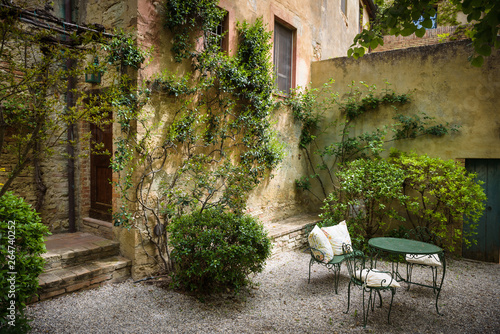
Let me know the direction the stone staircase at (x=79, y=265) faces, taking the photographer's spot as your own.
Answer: facing the viewer and to the right of the viewer

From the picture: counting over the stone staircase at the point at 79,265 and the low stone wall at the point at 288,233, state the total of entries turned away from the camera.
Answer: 0

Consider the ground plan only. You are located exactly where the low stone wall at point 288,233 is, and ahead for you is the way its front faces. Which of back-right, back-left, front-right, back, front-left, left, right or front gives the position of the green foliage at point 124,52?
right

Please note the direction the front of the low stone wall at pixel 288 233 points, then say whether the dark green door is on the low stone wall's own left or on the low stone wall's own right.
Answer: on the low stone wall's own left

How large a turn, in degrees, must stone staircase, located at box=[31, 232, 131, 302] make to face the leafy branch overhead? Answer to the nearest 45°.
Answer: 0° — it already faces it

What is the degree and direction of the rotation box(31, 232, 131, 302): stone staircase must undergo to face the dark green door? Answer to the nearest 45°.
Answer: approximately 45° to its left
